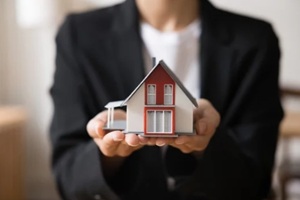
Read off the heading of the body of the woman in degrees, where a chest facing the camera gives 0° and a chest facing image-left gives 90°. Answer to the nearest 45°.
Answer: approximately 0°

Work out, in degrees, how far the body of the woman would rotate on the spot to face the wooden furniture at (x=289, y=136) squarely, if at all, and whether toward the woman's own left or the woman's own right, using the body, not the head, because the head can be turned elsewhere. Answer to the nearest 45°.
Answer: approximately 135° to the woman's own left

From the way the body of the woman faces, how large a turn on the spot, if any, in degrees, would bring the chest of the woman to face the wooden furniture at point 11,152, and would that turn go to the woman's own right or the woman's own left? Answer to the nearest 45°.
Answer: approximately 135° to the woman's own right
